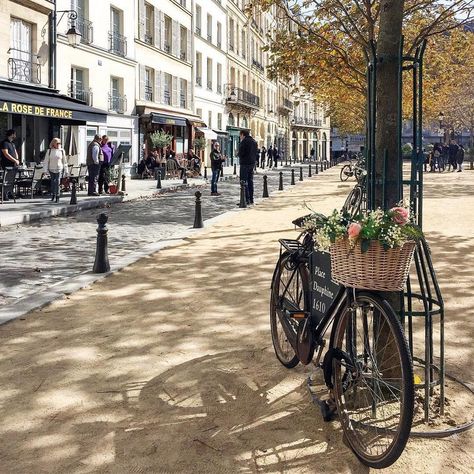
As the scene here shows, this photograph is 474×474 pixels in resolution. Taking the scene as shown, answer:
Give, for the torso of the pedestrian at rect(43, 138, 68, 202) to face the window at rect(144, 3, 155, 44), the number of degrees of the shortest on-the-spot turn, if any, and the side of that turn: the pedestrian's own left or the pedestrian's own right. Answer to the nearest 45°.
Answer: approximately 180°

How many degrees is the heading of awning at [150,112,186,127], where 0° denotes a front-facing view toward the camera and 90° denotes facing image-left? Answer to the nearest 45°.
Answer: approximately 315°

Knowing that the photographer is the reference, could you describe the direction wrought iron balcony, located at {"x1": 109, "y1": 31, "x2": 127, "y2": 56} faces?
facing the viewer and to the right of the viewer

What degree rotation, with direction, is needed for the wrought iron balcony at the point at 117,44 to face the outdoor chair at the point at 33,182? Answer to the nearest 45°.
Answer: approximately 45° to its right

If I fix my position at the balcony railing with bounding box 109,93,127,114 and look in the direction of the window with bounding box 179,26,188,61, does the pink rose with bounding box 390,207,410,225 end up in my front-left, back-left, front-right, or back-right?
back-right

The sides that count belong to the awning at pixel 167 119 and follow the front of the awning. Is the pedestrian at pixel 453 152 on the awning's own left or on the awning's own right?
on the awning's own left

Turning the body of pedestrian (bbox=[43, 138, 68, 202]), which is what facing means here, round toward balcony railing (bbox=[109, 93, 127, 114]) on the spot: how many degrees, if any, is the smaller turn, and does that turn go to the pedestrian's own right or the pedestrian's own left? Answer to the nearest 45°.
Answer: approximately 180°

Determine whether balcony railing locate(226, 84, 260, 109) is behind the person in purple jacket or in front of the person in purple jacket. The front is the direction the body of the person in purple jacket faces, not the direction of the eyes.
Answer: behind

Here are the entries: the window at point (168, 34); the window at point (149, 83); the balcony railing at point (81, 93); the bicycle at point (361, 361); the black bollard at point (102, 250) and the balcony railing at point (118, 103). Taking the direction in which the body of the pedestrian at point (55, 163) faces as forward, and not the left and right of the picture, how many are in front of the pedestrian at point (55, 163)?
2

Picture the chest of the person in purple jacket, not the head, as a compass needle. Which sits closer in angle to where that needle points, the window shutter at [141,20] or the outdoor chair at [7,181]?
the outdoor chair

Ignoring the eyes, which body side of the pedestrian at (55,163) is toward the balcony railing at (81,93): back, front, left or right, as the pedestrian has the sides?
back
